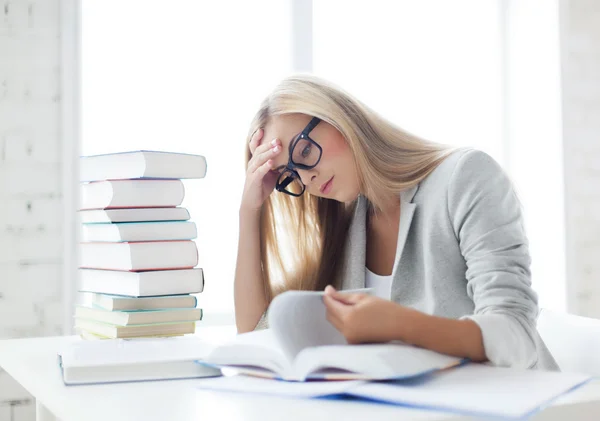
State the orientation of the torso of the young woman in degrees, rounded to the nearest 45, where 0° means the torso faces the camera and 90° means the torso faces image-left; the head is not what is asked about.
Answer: approximately 45°
